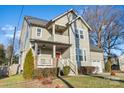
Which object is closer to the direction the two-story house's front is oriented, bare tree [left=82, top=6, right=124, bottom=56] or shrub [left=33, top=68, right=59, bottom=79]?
the shrub

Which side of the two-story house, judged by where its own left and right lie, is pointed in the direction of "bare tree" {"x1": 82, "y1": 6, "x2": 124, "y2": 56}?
left

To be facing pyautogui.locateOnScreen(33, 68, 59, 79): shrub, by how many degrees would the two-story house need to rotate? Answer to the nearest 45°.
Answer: approximately 45° to its right

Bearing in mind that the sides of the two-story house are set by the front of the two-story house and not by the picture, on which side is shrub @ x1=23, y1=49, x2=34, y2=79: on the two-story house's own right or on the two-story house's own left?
on the two-story house's own right
